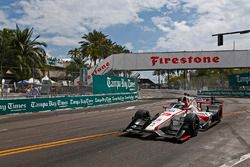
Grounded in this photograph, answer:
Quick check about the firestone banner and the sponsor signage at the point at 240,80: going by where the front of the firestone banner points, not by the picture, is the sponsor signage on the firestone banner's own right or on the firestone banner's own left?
on the firestone banner's own left

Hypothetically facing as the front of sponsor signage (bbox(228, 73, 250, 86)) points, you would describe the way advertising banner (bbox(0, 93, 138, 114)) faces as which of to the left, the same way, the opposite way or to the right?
to the left

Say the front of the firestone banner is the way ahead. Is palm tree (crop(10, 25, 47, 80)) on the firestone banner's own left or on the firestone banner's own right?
on the firestone banner's own right

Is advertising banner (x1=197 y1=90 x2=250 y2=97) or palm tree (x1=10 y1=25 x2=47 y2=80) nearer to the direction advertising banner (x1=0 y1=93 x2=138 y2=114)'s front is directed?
the advertising banner

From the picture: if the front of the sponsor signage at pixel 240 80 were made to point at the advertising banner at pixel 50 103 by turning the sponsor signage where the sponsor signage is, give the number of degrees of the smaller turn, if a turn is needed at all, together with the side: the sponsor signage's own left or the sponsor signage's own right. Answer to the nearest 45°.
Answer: approximately 45° to the sponsor signage's own right

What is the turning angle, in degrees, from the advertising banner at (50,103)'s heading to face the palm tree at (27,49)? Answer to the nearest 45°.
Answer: approximately 135° to its left

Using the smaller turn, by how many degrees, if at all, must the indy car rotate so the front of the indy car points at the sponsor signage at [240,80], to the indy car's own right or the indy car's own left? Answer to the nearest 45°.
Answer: approximately 135° to the indy car's own right

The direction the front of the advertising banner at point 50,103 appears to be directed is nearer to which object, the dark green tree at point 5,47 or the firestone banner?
the firestone banner
